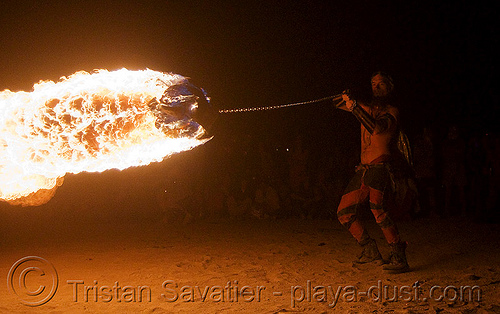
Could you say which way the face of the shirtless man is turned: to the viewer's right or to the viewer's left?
to the viewer's left

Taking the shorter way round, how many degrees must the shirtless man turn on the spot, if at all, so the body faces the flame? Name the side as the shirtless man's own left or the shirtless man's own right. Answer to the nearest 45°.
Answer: approximately 45° to the shirtless man's own right

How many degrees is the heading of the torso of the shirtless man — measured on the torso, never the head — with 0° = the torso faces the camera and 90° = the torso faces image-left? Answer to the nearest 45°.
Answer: approximately 45°
